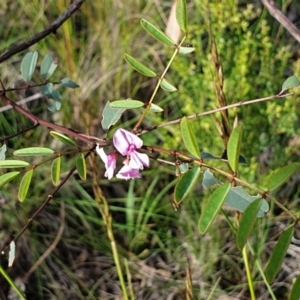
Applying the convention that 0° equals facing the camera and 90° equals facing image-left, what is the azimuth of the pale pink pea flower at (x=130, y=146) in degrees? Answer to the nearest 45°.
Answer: approximately 0°
